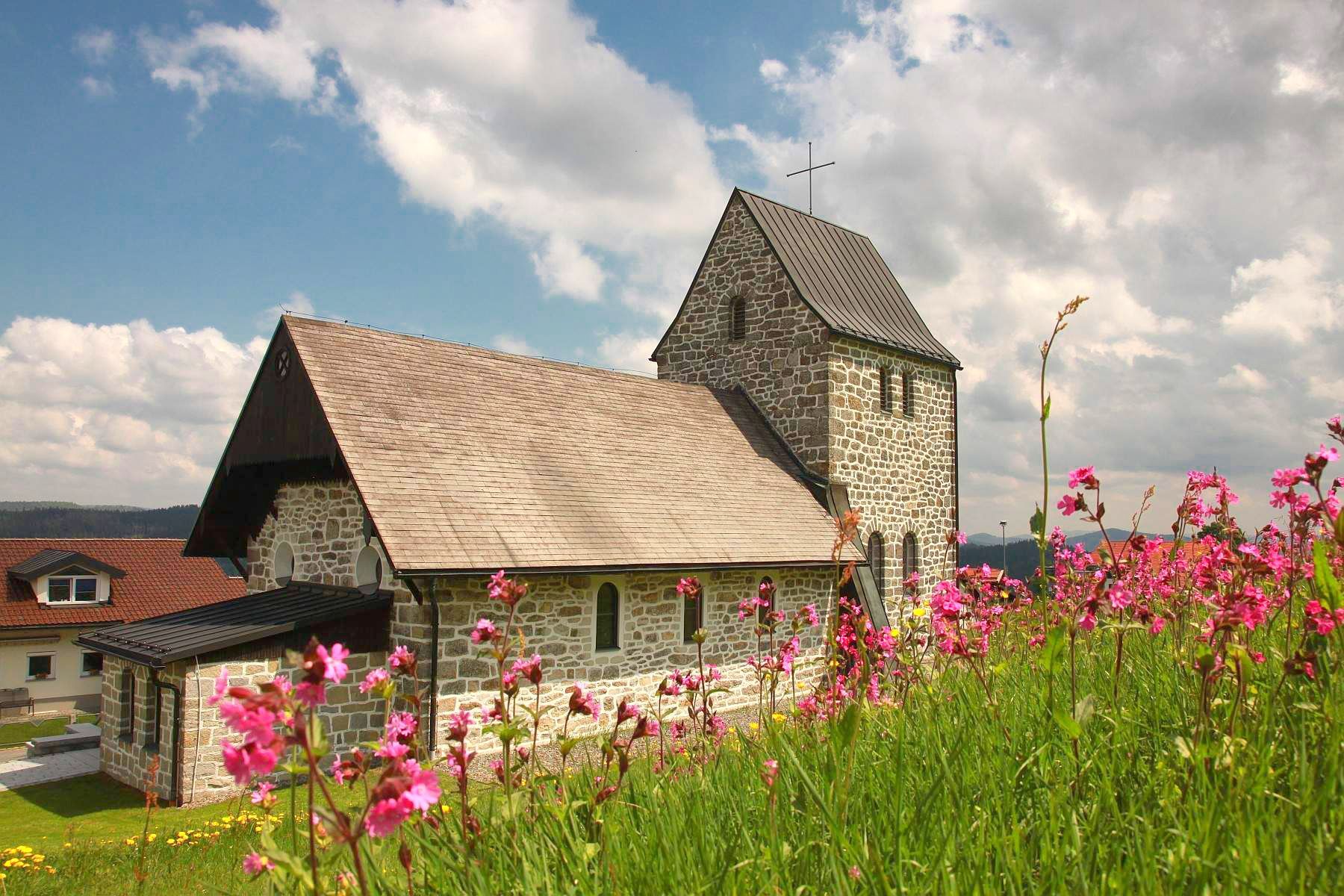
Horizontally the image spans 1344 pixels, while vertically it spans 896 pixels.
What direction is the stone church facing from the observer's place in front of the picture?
facing the viewer and to the left of the viewer

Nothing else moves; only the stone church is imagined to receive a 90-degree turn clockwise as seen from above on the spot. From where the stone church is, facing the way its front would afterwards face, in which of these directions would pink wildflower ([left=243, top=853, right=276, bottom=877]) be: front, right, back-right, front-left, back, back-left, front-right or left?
back-left

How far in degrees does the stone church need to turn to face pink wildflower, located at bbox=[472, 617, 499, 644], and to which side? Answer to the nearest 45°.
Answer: approximately 45° to its left

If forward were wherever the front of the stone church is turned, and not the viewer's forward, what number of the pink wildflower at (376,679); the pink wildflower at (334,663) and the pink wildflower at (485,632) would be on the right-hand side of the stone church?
0

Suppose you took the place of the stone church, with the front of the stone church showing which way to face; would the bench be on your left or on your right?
on your right

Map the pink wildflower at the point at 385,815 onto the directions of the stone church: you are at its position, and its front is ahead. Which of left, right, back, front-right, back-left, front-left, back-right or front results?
front-left

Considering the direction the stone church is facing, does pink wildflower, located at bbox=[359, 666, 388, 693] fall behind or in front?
in front

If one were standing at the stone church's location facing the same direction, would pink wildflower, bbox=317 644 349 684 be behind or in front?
in front
